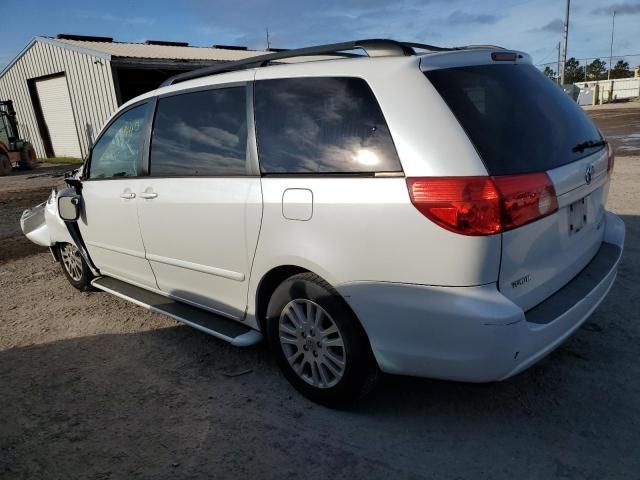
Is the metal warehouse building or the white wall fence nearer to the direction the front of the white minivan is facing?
the metal warehouse building

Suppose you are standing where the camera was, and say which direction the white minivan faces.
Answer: facing away from the viewer and to the left of the viewer

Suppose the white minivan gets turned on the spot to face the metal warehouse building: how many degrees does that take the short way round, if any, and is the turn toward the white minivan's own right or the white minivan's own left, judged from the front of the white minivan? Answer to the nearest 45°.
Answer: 0° — it already faces it

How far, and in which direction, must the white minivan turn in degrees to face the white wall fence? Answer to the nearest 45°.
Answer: approximately 90° to its right
